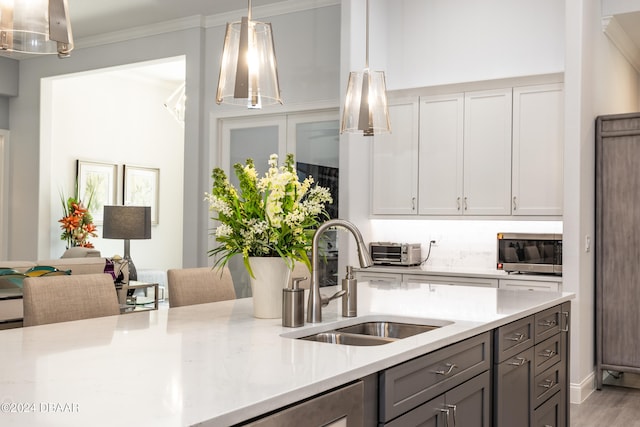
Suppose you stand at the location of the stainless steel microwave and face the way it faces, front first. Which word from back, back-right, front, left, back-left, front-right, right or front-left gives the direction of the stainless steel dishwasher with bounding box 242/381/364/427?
front

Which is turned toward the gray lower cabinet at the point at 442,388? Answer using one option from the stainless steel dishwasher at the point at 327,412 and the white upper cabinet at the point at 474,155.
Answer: the white upper cabinet

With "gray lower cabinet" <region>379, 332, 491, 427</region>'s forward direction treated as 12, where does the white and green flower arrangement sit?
The white and green flower arrangement is roughly at 5 o'clock from the gray lower cabinet.

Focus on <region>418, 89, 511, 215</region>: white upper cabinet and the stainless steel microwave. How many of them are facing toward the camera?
2

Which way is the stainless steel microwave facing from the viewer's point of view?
toward the camera

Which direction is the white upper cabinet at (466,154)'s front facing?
toward the camera

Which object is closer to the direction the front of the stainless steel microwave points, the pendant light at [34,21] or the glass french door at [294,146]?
the pendant light

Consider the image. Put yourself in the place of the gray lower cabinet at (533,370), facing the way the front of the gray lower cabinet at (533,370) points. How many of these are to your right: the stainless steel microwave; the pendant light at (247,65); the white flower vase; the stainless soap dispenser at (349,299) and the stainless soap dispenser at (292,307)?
4

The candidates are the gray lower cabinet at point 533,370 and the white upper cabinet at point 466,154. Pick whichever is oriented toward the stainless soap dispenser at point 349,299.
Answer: the white upper cabinet

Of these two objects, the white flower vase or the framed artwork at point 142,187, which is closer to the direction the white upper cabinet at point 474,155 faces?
the white flower vase

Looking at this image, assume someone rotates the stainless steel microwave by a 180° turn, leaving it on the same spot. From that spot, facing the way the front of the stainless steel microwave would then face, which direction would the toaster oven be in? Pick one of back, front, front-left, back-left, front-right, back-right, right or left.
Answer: left

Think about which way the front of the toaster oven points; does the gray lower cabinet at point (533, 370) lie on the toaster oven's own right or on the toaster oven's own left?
on the toaster oven's own left

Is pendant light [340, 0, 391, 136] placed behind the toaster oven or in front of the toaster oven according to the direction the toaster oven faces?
in front

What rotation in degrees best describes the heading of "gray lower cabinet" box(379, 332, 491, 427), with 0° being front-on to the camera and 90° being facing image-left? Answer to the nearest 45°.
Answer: approximately 315°

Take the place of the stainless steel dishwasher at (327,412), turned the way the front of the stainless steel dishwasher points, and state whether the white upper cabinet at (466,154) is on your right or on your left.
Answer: on your left

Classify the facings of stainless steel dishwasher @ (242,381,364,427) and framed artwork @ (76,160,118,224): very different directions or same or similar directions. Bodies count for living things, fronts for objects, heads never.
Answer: same or similar directions
